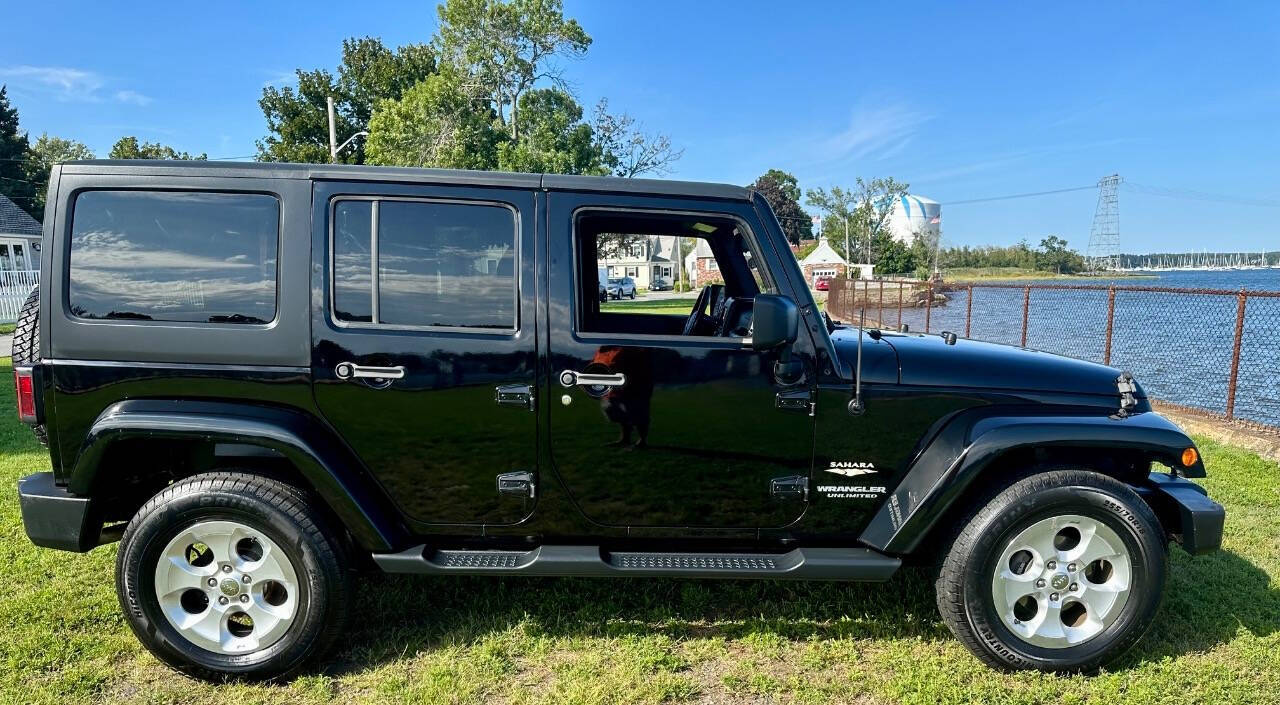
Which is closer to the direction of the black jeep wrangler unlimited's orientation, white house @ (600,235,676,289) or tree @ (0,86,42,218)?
the white house

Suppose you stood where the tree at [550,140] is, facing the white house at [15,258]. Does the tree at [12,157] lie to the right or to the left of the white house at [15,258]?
right

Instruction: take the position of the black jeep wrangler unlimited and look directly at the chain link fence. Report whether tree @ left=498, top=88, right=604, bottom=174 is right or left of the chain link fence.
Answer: left

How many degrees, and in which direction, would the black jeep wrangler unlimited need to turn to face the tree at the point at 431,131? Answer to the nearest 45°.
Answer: approximately 90° to its left

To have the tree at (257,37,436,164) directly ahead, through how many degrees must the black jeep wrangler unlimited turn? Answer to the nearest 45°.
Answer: approximately 90° to its left

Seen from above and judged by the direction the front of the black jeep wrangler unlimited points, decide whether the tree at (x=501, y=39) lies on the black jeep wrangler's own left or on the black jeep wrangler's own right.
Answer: on the black jeep wrangler's own left

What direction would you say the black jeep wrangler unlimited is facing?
to the viewer's right

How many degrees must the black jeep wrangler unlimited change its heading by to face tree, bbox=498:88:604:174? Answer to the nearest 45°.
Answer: approximately 90° to its left

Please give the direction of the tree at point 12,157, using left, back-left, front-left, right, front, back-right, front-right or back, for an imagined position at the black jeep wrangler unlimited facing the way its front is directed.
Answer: back-left
